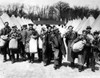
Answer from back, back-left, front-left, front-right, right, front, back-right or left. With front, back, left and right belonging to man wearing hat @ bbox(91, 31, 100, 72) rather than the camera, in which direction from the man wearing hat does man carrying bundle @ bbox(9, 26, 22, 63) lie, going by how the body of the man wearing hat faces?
front-right

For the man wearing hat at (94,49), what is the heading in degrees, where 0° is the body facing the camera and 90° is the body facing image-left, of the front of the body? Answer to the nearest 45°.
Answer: approximately 45°

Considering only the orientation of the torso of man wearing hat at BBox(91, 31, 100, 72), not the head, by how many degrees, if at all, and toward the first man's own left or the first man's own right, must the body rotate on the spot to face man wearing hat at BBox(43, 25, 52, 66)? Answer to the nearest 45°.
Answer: approximately 45° to the first man's own right

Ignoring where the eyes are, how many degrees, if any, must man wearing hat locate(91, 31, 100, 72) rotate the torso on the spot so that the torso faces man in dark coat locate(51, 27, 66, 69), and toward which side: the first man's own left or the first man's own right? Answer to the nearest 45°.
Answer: approximately 45° to the first man's own right
